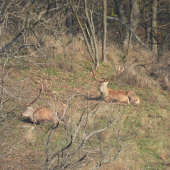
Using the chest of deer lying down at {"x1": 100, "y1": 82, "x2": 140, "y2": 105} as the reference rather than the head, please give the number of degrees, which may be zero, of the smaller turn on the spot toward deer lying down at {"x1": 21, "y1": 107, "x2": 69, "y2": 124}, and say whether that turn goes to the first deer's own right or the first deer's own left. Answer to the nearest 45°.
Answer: approximately 45° to the first deer's own left

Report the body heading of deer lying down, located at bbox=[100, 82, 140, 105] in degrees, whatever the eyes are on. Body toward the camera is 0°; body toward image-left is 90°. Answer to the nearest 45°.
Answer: approximately 90°

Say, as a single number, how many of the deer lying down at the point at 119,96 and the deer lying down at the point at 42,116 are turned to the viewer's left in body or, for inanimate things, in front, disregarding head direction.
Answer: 2

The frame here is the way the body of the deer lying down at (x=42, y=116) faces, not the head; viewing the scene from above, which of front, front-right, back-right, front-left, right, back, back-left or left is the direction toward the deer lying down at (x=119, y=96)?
back-right

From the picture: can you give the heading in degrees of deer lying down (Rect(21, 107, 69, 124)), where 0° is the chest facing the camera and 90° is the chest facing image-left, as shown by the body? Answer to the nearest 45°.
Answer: approximately 90°
